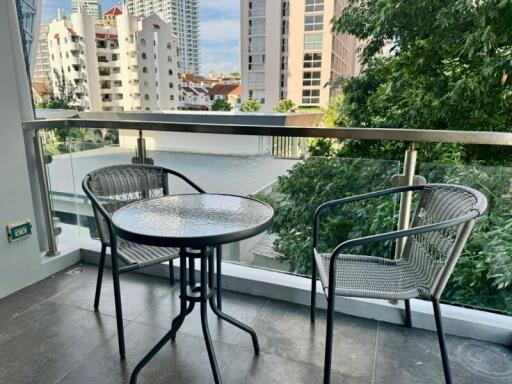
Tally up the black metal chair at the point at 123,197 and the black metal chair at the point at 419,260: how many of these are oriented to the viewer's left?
1

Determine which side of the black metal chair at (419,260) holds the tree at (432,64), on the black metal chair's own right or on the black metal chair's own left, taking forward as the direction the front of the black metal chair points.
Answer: on the black metal chair's own right

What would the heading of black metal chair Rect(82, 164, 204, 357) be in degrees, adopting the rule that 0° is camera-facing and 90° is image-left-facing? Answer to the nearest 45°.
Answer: approximately 315°

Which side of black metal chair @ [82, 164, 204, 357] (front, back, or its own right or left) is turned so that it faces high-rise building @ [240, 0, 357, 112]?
left

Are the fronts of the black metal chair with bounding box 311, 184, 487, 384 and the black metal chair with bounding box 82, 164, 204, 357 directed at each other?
yes

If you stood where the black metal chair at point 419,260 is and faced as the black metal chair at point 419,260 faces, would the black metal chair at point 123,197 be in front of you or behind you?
in front

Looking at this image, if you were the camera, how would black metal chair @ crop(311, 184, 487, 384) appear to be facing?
facing to the left of the viewer

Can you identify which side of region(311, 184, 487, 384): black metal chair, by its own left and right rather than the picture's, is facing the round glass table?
front

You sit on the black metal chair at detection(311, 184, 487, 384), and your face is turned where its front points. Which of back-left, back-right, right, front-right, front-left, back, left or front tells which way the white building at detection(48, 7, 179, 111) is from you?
front-right

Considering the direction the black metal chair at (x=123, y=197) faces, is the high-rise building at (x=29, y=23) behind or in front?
behind

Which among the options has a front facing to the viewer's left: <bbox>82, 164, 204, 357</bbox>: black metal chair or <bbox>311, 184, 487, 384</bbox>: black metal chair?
<bbox>311, 184, 487, 384</bbox>: black metal chair

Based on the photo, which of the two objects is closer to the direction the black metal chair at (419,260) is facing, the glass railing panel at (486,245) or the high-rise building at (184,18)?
the high-rise building
